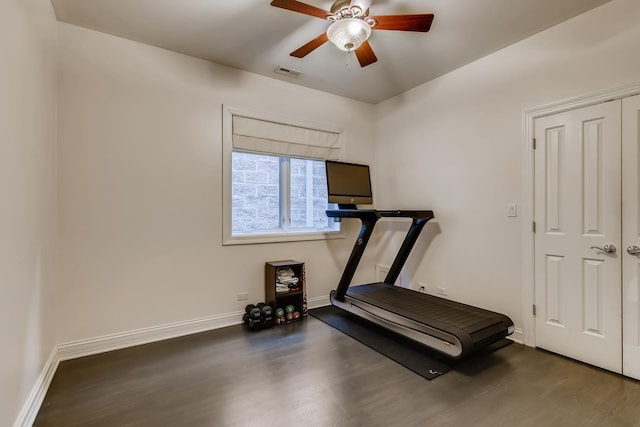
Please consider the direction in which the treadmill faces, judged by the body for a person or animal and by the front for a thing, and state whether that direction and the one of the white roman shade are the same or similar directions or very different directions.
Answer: very different directions

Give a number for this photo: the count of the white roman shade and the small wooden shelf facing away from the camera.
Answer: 0

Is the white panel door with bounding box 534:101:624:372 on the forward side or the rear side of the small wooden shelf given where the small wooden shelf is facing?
on the forward side

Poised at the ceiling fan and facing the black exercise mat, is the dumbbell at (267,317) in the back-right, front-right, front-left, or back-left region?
front-left

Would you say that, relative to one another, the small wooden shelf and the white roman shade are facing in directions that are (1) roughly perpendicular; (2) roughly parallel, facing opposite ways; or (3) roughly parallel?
roughly parallel

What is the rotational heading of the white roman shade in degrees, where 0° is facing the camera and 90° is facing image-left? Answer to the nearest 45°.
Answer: approximately 315°

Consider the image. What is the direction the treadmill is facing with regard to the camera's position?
facing away from the viewer and to the left of the viewer

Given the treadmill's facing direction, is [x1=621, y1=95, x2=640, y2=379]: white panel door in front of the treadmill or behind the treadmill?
behind
